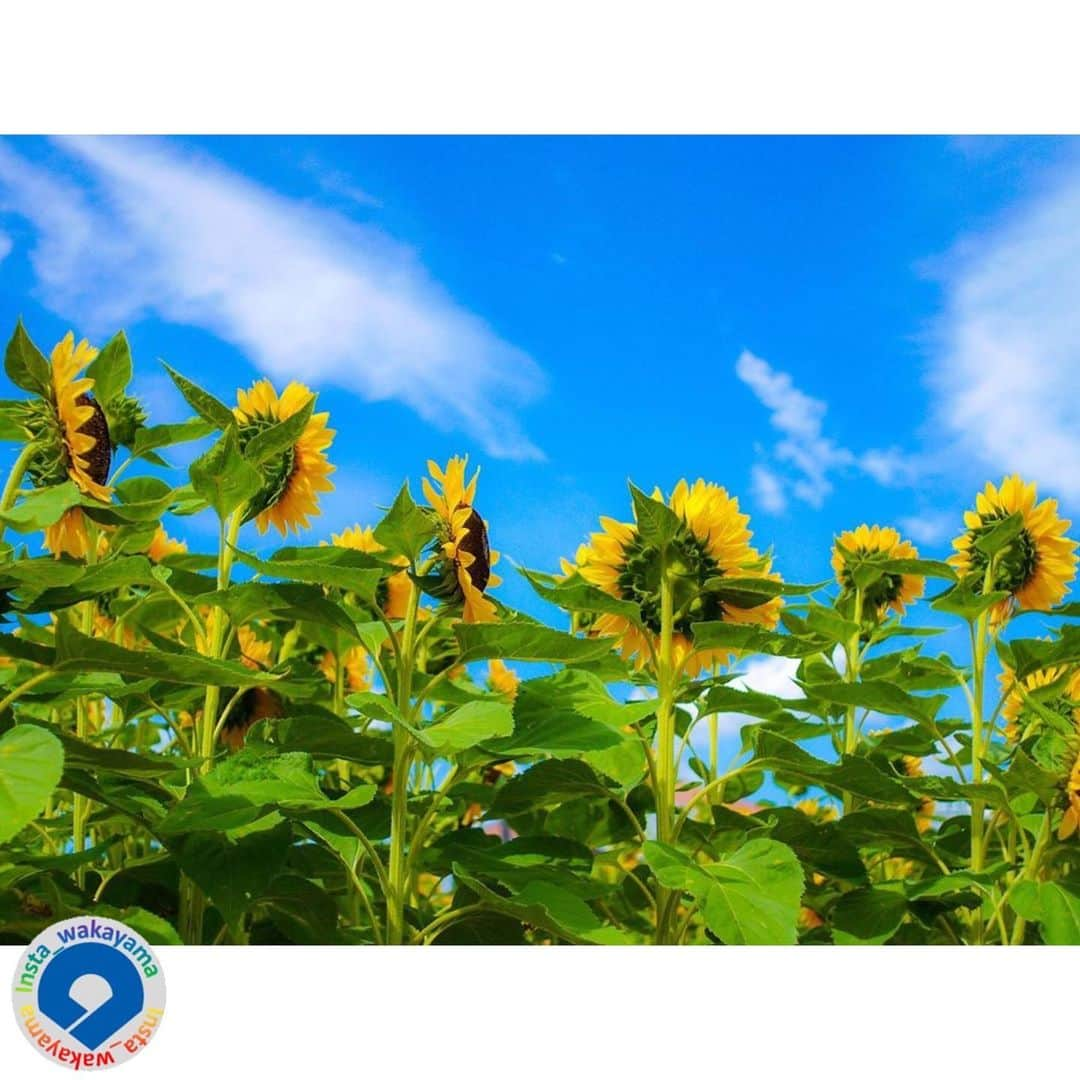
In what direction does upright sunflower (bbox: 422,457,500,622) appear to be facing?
to the viewer's right

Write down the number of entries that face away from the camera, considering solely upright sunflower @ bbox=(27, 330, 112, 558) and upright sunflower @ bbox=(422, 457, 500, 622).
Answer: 0

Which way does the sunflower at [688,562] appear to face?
away from the camera

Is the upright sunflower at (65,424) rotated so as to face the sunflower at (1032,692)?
yes

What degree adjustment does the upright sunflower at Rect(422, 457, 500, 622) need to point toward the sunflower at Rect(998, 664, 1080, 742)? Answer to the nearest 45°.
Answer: approximately 45° to its left

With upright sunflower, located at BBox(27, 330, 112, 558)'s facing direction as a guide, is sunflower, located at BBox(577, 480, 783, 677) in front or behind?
in front

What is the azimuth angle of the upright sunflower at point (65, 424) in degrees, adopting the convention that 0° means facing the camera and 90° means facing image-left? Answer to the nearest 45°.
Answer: approximately 270°

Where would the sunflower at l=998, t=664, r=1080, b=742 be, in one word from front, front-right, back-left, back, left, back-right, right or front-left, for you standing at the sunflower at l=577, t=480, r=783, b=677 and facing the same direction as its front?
front-right

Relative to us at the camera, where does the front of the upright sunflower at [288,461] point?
facing away from the viewer and to the right of the viewer

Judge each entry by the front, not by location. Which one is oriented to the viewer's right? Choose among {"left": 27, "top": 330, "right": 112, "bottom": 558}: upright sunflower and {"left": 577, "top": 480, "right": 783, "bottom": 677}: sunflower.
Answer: the upright sunflower

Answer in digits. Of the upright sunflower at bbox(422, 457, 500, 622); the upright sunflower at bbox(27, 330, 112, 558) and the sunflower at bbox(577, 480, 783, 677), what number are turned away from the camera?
1
